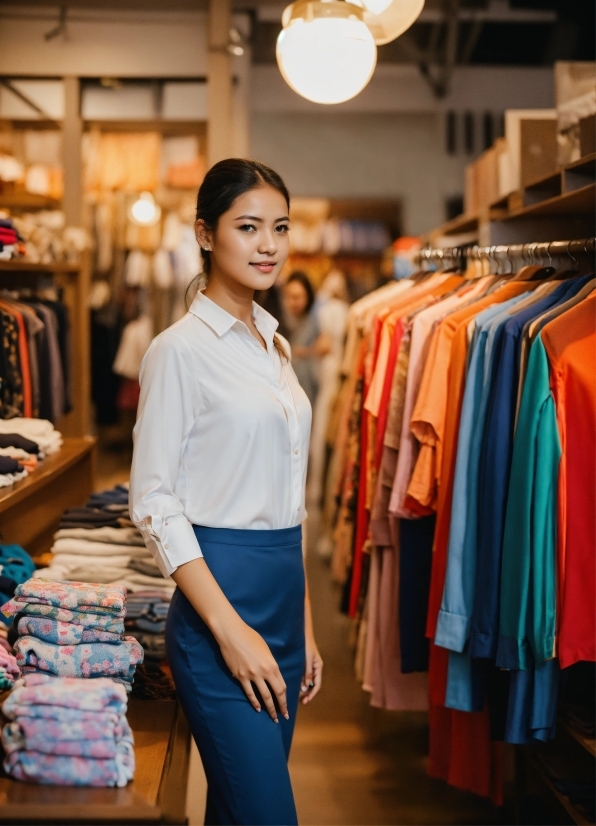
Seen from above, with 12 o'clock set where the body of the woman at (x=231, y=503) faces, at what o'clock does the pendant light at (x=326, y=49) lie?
The pendant light is roughly at 8 o'clock from the woman.

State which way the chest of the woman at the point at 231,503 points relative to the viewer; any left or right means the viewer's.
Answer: facing the viewer and to the right of the viewer

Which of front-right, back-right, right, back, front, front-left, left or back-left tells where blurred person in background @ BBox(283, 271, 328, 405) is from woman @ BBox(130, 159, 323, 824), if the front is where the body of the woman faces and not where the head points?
back-left

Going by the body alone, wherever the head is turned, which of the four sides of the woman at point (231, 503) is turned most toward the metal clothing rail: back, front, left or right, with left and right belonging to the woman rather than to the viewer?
left

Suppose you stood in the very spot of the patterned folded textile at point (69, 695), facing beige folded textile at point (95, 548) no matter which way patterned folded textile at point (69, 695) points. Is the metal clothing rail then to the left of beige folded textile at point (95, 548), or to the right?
right

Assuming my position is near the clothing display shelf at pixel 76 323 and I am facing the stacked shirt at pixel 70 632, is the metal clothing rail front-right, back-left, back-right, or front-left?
front-left

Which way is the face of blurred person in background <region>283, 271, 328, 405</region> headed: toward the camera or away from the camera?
toward the camera

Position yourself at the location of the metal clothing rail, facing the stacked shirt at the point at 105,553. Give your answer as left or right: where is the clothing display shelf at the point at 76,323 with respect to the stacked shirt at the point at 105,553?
right
